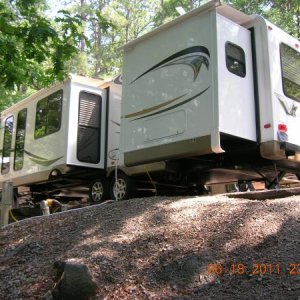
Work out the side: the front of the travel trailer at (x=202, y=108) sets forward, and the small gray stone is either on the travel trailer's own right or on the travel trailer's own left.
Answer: on the travel trailer's own left
